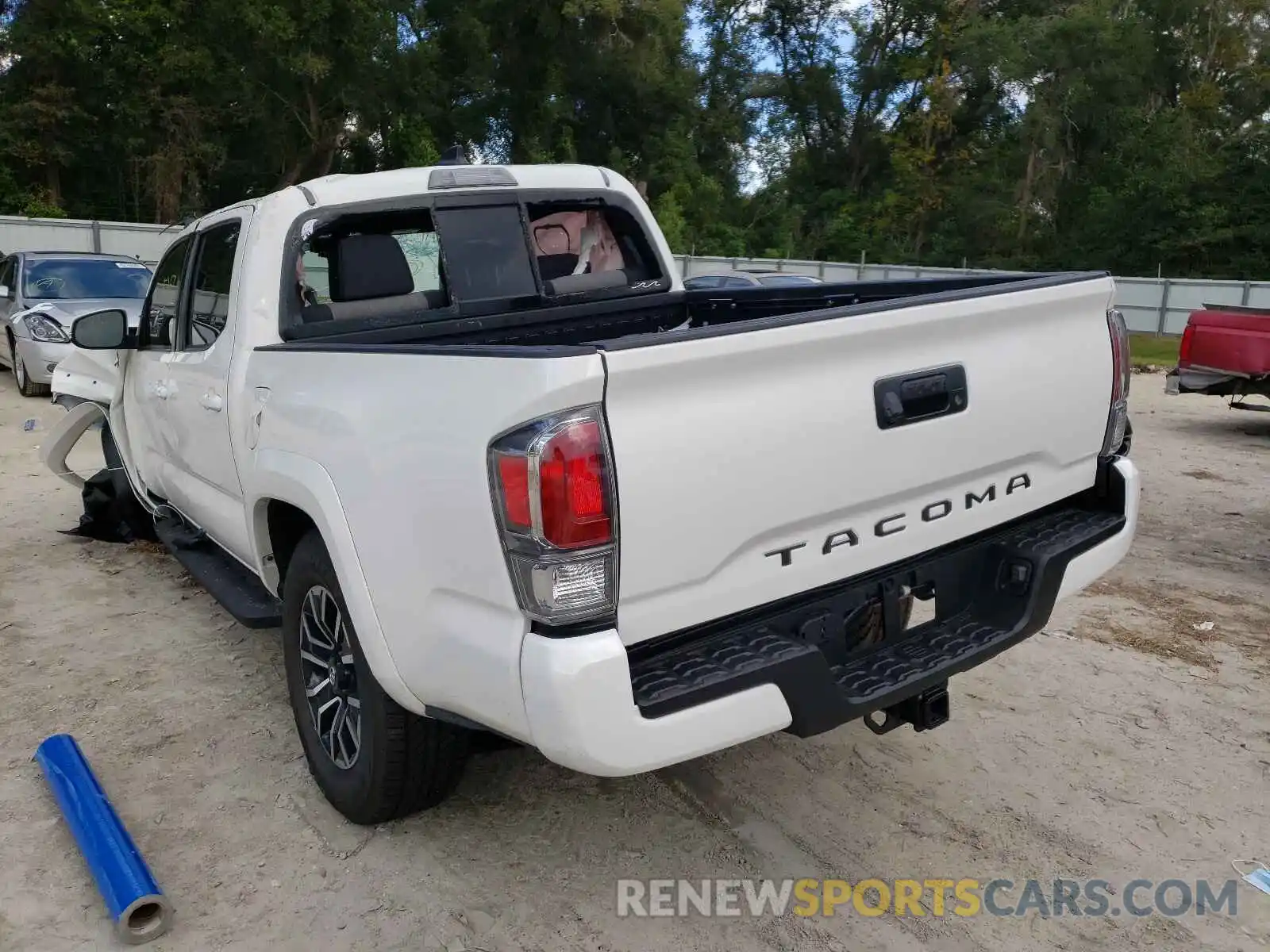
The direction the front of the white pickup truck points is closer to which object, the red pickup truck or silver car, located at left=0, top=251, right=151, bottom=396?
the silver car

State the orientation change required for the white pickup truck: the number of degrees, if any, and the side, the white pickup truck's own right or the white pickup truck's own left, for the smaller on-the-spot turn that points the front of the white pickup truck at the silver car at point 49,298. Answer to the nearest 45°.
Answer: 0° — it already faces it

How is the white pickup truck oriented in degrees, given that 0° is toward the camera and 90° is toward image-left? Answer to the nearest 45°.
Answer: approximately 135°

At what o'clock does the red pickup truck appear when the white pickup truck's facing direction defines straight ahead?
The red pickup truck is roughly at 3 o'clock from the white pickup truck.
